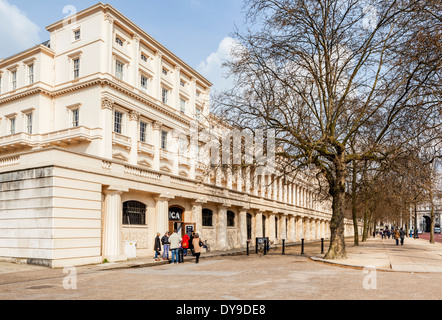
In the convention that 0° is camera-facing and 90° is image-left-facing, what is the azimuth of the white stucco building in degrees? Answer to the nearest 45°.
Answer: approximately 315°
